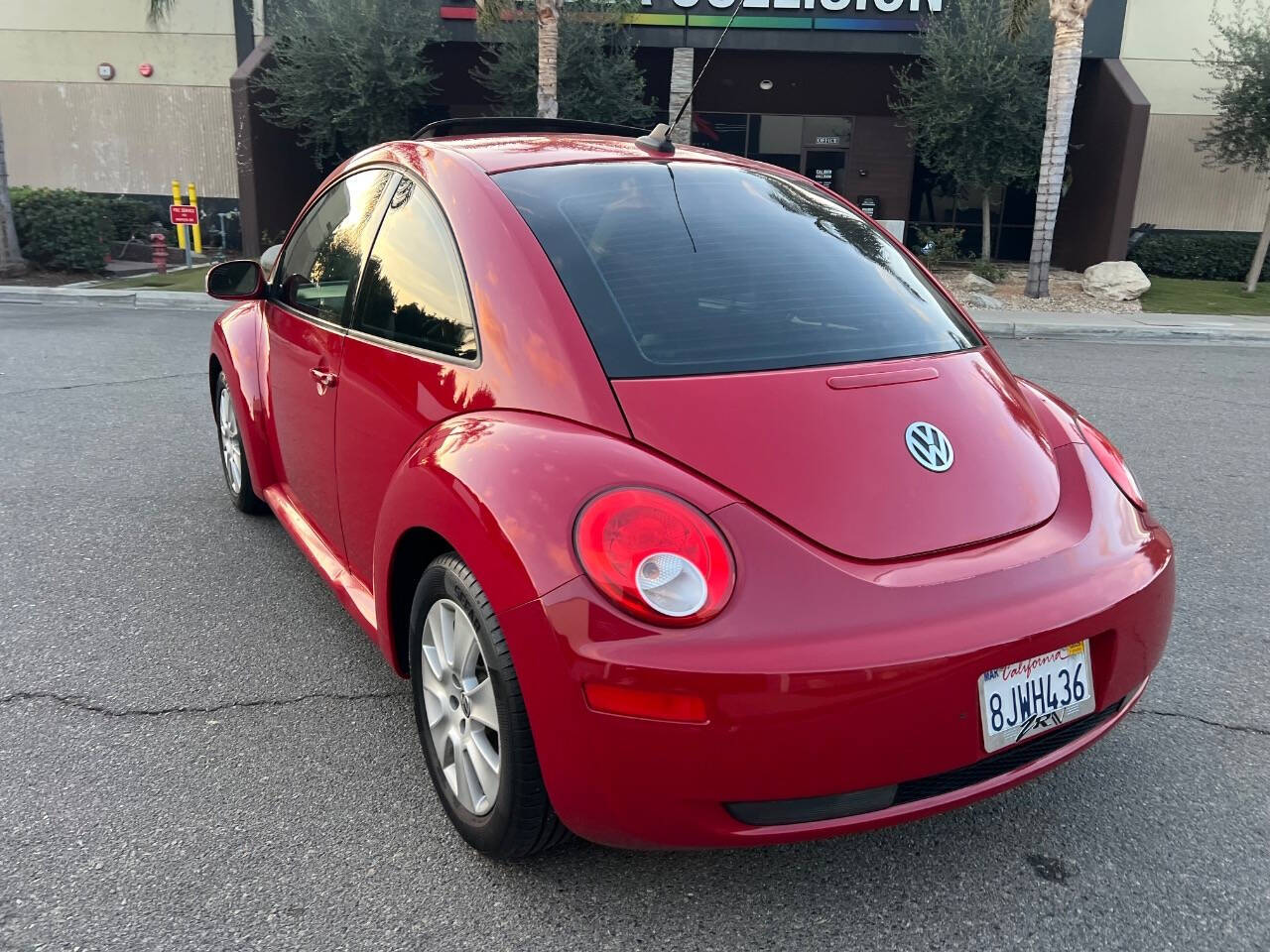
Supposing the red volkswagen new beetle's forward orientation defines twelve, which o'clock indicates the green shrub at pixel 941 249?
The green shrub is roughly at 2 o'clock from the red volkswagen new beetle.

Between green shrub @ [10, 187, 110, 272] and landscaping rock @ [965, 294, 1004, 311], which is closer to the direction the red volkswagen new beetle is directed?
the green shrub

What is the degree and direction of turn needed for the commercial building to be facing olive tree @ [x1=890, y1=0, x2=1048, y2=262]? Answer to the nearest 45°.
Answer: approximately 45° to its left

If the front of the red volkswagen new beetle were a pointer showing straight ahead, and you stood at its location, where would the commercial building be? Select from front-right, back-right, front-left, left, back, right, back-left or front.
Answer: front-right

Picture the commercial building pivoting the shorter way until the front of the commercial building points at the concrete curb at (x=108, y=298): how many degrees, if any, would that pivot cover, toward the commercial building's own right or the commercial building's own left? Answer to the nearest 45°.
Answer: approximately 45° to the commercial building's own right

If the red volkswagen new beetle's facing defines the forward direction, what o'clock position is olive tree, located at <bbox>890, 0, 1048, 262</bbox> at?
The olive tree is roughly at 2 o'clock from the red volkswagen new beetle.

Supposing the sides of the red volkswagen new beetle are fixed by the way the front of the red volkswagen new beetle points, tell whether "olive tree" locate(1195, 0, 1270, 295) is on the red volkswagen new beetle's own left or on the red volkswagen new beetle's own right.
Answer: on the red volkswagen new beetle's own right

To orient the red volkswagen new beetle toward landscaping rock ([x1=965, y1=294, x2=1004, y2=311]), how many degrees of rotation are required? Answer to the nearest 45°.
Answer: approximately 45° to its right

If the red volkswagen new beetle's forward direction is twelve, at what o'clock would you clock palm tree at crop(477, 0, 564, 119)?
The palm tree is roughly at 1 o'clock from the red volkswagen new beetle.

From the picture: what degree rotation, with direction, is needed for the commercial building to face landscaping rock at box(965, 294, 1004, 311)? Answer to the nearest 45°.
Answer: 0° — it already faces it

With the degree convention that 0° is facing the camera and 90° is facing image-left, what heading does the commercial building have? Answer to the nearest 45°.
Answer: approximately 0°

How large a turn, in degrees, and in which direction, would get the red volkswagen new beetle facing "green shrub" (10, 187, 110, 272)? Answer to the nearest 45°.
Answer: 0° — it already faces it

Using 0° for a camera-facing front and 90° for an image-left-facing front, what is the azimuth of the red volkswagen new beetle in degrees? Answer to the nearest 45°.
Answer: approximately 135°

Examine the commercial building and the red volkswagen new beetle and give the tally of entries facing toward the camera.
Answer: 1
